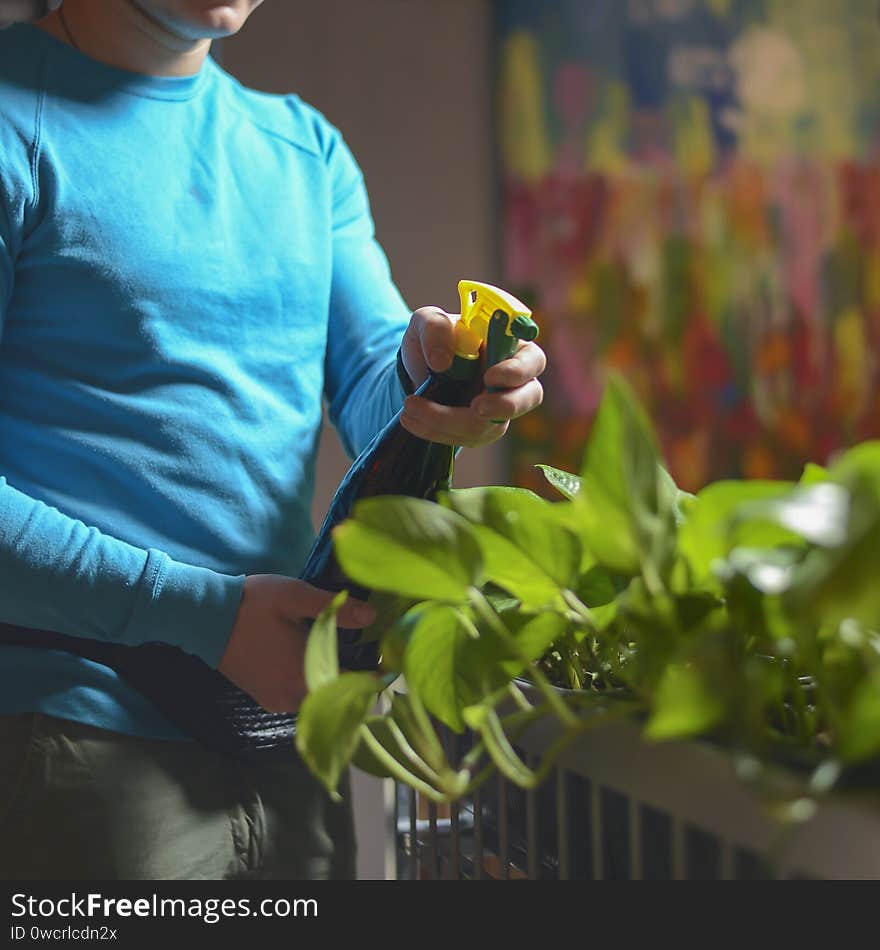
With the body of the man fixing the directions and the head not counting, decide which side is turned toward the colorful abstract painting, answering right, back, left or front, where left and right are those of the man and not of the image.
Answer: left

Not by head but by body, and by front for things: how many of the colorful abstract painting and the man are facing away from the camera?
0

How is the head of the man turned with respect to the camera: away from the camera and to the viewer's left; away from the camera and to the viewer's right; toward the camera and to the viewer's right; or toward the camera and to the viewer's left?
toward the camera and to the viewer's right

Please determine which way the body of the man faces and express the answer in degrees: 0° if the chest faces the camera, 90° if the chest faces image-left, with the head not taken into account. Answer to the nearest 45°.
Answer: approximately 315°

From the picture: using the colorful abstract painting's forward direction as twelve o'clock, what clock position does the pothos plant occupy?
The pothos plant is roughly at 12 o'clock from the colorful abstract painting.

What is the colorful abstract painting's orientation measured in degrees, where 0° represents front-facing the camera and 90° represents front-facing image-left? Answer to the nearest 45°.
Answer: approximately 0°

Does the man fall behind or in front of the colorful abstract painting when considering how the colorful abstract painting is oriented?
in front
